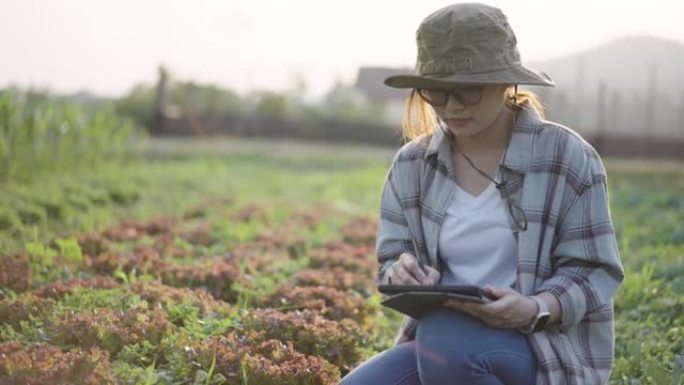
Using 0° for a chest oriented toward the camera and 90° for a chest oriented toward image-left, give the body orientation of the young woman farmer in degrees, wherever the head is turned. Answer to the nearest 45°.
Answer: approximately 45°
